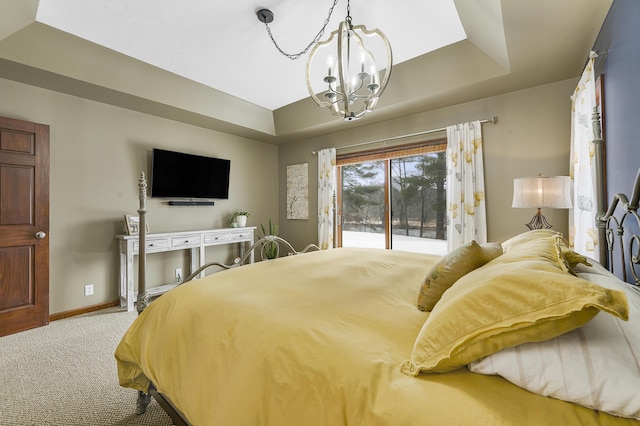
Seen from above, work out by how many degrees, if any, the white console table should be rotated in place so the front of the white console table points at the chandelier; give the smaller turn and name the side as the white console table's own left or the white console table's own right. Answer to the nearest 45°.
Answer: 0° — it already faces it

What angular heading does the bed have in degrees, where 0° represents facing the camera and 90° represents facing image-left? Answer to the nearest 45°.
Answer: approximately 90°

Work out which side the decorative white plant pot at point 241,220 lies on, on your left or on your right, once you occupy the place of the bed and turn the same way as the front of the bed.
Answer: on your right

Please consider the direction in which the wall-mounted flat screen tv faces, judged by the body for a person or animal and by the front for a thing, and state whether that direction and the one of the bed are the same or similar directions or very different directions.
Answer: very different directions

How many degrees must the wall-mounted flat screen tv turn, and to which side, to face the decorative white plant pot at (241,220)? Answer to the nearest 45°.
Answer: approximately 45° to its left

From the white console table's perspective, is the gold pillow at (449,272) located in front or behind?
in front

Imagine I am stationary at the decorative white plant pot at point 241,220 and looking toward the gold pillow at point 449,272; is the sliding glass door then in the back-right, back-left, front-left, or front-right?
front-left

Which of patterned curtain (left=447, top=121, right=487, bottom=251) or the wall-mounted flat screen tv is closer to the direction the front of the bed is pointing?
the wall-mounted flat screen tv

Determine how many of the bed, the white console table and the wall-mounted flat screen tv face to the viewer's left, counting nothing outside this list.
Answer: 1

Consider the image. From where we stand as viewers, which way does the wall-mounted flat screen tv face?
facing the viewer and to the right of the viewer

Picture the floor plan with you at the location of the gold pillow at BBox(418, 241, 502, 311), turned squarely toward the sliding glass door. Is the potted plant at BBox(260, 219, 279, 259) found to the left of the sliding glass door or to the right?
left

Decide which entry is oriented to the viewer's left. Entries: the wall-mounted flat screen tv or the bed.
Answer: the bed

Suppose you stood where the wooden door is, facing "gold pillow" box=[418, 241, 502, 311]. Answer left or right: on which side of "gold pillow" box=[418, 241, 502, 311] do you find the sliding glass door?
left
